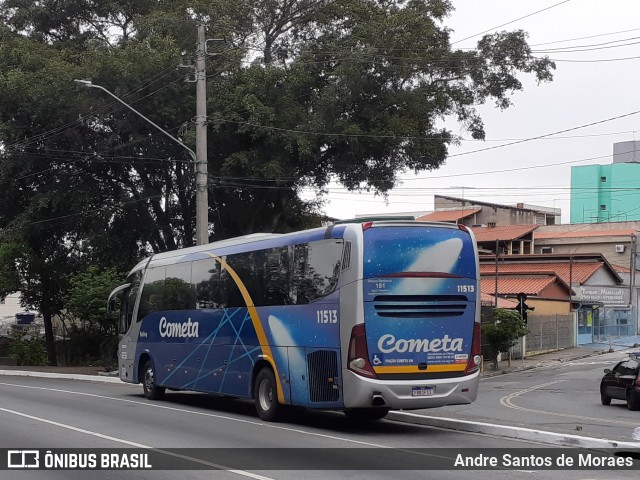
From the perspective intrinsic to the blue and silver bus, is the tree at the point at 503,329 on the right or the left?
on its right

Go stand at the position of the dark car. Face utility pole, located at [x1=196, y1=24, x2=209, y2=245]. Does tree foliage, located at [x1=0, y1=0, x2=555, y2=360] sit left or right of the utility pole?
right

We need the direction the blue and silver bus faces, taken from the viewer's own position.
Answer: facing away from the viewer and to the left of the viewer

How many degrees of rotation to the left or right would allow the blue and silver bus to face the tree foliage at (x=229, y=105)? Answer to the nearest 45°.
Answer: approximately 45° to its right

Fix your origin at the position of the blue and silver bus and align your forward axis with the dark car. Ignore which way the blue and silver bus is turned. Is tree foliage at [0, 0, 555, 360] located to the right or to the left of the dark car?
left

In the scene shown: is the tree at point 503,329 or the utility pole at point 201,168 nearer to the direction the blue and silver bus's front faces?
the utility pole

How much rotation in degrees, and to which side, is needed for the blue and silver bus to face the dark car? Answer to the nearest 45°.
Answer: approximately 90° to its right

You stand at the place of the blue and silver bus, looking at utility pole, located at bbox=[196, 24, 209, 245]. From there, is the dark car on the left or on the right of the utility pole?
right

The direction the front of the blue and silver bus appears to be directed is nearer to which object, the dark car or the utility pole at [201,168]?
the utility pole
